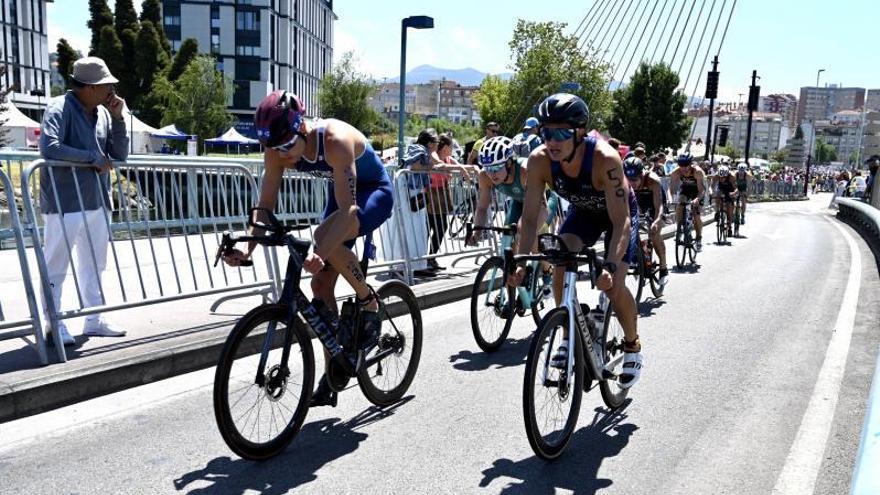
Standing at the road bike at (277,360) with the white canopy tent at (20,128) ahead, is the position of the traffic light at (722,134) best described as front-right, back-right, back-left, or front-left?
front-right

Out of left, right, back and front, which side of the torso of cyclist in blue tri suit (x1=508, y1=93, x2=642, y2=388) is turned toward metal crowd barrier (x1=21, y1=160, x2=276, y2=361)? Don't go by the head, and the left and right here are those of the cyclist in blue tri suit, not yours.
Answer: right

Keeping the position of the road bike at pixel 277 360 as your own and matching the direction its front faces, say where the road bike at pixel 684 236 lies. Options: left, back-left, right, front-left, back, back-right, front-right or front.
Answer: back

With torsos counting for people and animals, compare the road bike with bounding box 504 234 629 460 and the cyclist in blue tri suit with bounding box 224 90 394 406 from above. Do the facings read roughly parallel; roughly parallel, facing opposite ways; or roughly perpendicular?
roughly parallel

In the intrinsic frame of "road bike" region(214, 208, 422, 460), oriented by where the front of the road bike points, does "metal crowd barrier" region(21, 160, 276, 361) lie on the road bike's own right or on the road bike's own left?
on the road bike's own right

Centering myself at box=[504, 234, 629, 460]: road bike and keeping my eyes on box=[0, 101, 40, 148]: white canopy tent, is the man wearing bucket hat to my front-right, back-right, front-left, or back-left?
front-left

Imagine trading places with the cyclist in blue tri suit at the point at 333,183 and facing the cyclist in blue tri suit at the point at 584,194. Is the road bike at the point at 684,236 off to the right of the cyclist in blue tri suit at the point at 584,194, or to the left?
left

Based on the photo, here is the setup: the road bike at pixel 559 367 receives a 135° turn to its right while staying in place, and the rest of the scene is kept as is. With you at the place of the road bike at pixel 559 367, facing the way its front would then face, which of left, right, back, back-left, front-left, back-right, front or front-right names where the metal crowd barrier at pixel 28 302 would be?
left

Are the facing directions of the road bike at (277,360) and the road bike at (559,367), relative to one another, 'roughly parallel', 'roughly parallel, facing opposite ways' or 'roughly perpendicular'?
roughly parallel

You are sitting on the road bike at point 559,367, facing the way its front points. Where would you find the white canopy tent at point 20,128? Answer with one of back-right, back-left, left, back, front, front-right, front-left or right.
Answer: right

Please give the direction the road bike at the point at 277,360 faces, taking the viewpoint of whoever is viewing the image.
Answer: facing the viewer and to the left of the viewer

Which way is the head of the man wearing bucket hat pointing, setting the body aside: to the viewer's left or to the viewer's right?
to the viewer's right

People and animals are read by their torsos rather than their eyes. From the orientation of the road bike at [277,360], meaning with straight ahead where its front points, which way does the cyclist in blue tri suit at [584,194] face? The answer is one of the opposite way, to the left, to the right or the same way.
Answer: the same way

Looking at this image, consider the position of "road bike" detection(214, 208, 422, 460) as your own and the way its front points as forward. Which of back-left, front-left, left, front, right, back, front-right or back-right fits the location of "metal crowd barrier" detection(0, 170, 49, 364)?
right

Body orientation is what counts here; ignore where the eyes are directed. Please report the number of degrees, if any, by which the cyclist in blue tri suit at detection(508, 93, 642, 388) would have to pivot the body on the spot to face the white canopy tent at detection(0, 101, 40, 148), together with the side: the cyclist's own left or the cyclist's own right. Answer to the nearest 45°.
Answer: approximately 90° to the cyclist's own right

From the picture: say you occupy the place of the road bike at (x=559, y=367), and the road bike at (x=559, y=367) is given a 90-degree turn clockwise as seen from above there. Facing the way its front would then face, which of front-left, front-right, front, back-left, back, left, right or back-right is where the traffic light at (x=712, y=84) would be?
front-right

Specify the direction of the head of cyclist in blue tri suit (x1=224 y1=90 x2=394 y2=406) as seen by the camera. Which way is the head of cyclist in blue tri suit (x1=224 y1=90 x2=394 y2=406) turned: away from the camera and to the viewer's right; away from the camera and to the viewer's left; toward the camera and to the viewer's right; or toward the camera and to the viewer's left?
toward the camera and to the viewer's left
